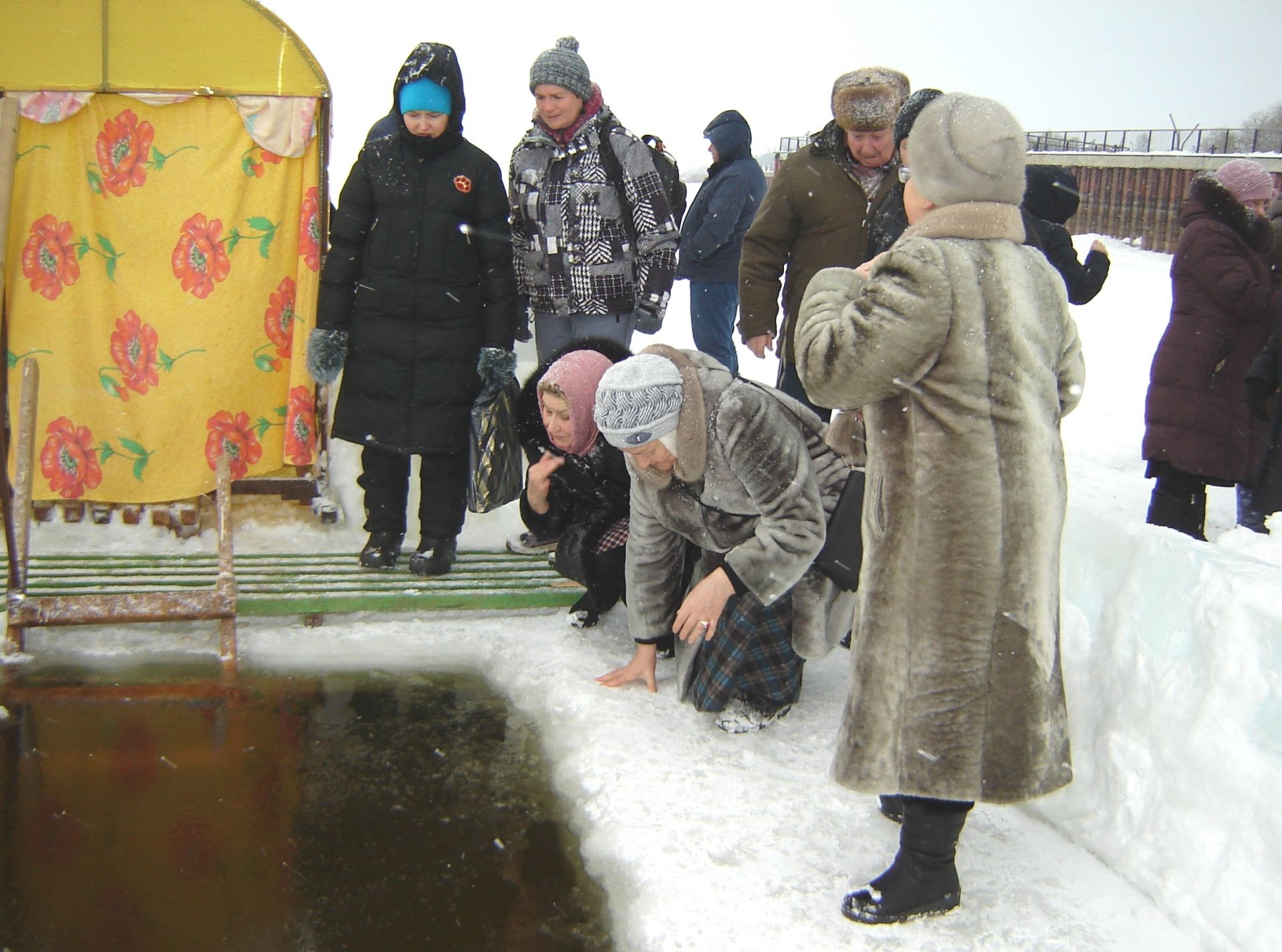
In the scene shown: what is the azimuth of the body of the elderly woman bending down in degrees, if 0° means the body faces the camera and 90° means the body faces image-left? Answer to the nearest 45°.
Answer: approximately 45°

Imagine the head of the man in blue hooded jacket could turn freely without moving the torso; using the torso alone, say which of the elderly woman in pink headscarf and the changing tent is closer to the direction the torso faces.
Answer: the changing tent

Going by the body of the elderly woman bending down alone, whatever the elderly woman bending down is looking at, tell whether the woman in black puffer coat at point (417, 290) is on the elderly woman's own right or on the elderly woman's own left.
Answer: on the elderly woman's own right

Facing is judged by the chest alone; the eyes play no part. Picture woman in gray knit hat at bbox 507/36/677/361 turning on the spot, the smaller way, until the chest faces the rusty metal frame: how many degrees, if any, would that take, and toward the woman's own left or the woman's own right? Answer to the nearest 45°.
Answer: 0° — they already face it

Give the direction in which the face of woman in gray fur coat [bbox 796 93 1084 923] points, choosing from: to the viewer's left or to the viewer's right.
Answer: to the viewer's left

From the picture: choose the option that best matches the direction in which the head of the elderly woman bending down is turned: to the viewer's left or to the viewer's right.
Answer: to the viewer's left

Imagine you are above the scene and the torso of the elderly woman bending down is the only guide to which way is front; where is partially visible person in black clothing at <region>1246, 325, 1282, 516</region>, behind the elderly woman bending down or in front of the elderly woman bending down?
behind

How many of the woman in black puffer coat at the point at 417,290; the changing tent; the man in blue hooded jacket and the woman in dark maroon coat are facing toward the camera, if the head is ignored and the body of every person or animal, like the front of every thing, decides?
2

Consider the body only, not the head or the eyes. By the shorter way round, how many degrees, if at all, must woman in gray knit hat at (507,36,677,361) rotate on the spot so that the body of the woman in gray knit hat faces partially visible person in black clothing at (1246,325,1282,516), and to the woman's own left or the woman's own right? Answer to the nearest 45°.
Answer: approximately 135° to the woman's own left

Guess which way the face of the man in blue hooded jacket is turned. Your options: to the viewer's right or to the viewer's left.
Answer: to the viewer's left

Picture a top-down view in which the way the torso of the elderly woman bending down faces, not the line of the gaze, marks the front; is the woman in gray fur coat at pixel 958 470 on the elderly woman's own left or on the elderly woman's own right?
on the elderly woman's own left

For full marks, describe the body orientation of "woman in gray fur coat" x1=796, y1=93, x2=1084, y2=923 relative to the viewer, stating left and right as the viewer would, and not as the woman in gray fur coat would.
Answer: facing away from the viewer and to the left of the viewer

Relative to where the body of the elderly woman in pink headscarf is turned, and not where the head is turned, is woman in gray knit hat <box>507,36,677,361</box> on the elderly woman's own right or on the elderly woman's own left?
on the elderly woman's own right

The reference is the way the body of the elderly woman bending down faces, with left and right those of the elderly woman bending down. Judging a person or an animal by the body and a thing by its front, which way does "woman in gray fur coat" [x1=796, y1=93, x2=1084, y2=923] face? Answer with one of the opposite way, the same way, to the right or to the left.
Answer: to the right
